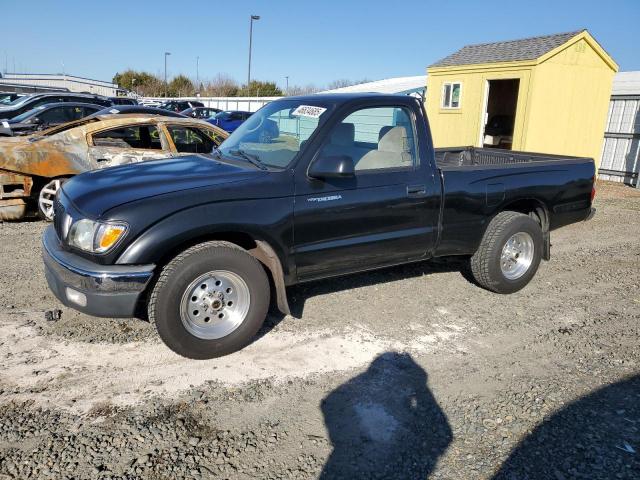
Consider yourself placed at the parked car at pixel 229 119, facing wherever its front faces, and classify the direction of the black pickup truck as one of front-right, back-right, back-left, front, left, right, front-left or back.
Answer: front-left

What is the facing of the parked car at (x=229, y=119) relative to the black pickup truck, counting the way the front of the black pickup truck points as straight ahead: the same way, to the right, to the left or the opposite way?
the same way

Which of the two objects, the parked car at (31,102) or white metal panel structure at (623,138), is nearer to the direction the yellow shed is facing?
the parked car

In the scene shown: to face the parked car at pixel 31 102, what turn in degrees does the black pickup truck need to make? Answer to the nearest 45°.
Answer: approximately 90° to its right

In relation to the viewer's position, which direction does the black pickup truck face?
facing the viewer and to the left of the viewer

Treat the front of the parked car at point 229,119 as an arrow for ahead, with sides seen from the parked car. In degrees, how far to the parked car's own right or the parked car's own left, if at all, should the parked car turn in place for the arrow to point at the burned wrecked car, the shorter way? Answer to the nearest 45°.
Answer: approximately 45° to the parked car's own left

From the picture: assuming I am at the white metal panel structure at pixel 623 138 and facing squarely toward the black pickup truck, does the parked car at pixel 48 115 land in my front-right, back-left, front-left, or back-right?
front-right

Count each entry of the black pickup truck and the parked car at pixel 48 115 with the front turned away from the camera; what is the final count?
0

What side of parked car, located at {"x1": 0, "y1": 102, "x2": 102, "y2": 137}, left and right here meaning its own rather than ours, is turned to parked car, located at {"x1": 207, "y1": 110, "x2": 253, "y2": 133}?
back

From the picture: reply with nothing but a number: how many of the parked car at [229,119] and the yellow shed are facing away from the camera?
0

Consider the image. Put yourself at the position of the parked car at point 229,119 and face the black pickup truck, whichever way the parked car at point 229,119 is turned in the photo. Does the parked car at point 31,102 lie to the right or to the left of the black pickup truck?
right

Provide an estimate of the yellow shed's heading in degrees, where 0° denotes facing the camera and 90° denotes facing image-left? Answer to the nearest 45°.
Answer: approximately 45°

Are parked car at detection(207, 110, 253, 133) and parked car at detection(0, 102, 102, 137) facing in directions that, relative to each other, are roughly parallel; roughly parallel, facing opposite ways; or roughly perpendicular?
roughly parallel

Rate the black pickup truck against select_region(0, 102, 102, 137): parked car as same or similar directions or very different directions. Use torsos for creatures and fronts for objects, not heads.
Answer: same or similar directions

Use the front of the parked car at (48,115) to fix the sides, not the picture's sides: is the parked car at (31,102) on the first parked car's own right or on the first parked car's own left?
on the first parked car's own right
